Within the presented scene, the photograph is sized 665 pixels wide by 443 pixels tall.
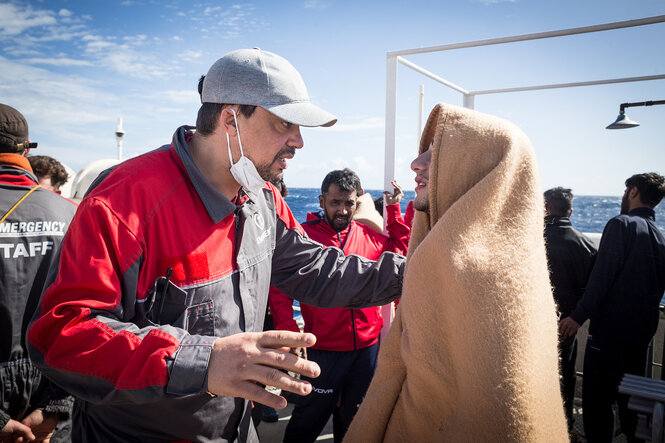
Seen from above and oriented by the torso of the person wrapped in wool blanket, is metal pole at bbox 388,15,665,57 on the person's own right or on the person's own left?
on the person's own right

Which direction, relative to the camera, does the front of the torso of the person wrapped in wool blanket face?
to the viewer's left

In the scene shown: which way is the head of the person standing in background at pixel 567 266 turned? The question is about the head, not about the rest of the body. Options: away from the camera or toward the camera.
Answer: away from the camera

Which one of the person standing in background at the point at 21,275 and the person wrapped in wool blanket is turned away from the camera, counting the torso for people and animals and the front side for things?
the person standing in background

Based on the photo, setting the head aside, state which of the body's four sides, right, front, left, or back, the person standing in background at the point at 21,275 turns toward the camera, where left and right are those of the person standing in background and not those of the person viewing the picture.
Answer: back

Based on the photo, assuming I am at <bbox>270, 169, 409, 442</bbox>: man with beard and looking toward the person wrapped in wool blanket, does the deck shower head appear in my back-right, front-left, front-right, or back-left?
back-left
